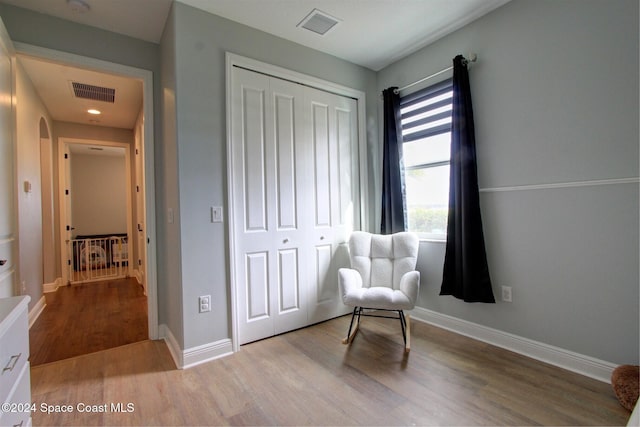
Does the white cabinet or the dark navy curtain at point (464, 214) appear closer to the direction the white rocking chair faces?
the white cabinet

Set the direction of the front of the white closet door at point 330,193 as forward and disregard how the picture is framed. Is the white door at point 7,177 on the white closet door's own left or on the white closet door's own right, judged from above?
on the white closet door's own right

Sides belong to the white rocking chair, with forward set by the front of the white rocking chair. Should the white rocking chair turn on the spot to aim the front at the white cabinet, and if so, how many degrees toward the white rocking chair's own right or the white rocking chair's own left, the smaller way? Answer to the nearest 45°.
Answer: approximately 45° to the white rocking chair's own right

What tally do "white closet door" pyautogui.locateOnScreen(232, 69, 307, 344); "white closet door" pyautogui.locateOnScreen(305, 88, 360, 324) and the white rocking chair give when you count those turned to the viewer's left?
0

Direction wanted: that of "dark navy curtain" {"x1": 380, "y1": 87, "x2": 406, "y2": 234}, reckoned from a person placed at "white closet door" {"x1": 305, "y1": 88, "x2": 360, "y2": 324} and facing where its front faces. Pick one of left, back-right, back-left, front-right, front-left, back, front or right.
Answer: front-left

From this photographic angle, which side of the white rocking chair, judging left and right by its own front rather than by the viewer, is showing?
front

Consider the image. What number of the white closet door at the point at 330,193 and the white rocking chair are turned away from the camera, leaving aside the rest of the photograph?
0

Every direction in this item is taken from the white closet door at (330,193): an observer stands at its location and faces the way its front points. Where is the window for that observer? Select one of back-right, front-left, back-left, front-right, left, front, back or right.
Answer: front-left

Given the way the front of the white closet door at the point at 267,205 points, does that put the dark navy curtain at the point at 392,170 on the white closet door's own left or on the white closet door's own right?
on the white closet door's own left

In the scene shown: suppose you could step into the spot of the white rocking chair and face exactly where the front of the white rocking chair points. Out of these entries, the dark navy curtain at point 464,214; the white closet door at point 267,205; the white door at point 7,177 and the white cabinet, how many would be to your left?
1

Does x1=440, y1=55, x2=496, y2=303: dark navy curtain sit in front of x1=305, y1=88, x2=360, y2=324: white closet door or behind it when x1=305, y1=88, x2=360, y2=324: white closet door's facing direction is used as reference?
in front

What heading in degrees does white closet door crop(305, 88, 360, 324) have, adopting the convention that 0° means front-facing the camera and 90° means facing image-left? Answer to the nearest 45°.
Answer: approximately 315°

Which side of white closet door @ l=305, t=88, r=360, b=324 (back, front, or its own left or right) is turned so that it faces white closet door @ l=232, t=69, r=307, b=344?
right

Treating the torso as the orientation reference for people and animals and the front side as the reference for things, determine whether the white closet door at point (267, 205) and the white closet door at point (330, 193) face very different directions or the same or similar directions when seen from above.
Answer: same or similar directions
